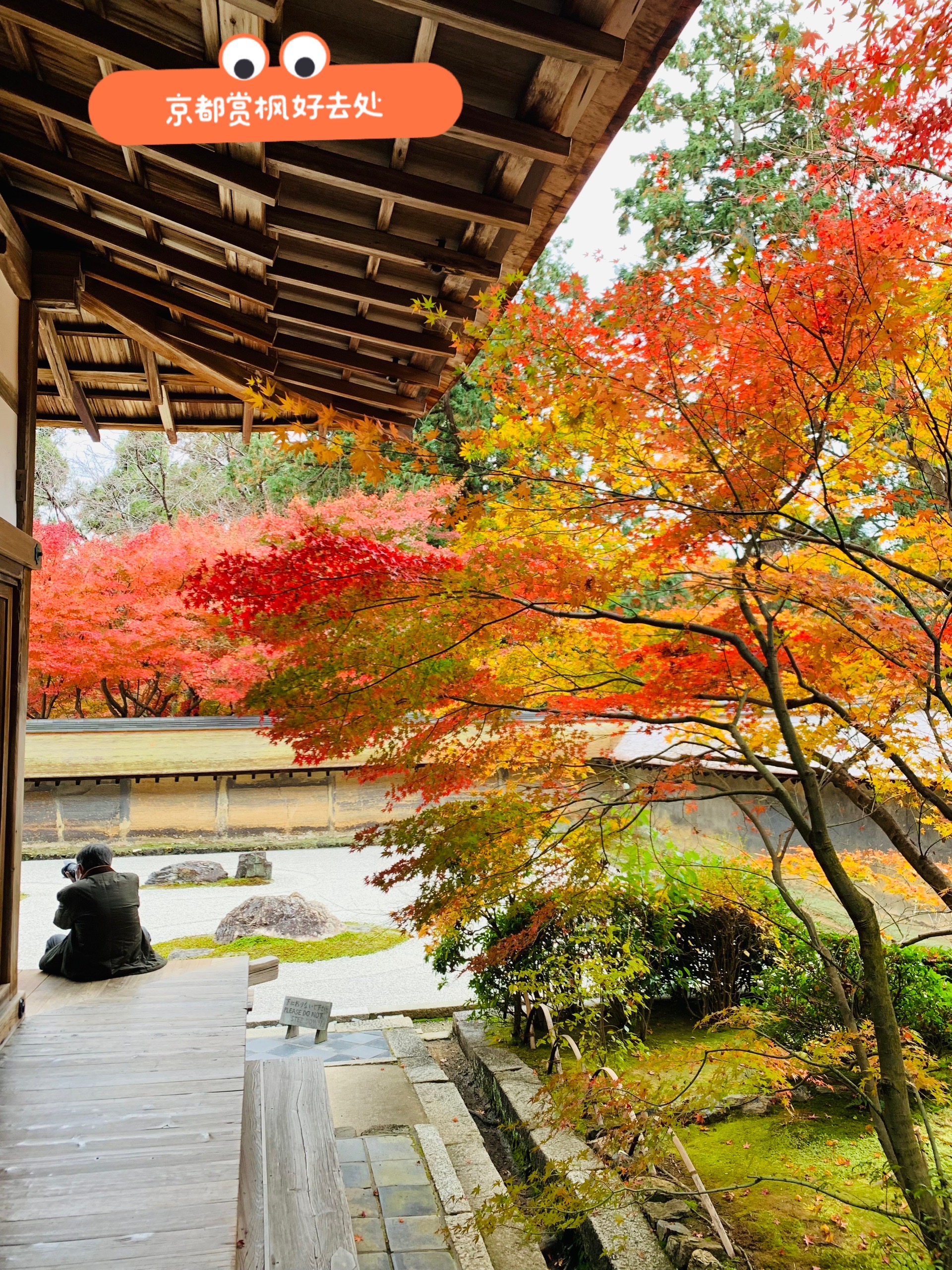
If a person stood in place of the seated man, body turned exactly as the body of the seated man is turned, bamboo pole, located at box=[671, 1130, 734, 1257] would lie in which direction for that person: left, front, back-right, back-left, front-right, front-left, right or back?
back

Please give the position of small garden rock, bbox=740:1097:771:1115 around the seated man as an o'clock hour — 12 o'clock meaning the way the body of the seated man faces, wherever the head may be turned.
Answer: The small garden rock is roughly at 5 o'clock from the seated man.

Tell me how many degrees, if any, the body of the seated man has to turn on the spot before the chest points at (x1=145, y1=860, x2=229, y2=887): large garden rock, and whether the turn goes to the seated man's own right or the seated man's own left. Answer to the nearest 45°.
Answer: approximately 45° to the seated man's own right

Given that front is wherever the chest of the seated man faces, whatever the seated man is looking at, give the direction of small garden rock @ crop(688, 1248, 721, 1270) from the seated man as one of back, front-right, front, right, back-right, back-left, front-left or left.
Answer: back

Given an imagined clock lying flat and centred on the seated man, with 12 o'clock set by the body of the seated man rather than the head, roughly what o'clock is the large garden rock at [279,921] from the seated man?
The large garden rock is roughly at 2 o'clock from the seated man.

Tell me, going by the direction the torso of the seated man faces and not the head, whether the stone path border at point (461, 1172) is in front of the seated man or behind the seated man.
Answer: behind

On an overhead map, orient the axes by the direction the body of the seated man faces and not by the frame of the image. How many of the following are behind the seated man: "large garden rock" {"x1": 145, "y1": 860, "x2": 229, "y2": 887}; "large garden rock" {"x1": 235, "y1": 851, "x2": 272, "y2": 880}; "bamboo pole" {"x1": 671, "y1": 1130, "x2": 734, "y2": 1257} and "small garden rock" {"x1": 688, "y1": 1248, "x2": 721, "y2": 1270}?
2

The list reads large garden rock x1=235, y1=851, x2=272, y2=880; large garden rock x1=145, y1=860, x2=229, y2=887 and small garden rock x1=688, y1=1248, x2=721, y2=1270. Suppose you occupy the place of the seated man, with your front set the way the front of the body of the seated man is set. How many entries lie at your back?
1

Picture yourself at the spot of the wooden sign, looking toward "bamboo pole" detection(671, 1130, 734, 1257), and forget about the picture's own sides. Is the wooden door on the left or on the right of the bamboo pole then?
right

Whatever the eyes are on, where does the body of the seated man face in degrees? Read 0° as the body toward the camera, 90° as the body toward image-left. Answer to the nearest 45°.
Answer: approximately 135°

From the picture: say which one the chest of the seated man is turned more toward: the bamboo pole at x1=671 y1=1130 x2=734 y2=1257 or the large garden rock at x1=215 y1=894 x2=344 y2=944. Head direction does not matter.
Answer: the large garden rock

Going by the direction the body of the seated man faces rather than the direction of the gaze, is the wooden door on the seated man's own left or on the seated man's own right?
on the seated man's own left

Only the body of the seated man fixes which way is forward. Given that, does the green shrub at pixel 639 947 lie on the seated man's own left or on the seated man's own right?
on the seated man's own right

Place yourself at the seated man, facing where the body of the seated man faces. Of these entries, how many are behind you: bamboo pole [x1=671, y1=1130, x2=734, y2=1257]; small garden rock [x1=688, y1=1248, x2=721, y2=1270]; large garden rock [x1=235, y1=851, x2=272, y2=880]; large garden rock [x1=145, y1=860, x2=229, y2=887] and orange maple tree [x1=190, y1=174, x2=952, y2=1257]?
3

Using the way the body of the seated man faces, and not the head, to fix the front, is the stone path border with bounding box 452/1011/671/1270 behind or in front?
behind

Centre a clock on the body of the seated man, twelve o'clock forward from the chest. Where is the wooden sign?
The wooden sign is roughly at 3 o'clock from the seated man.
